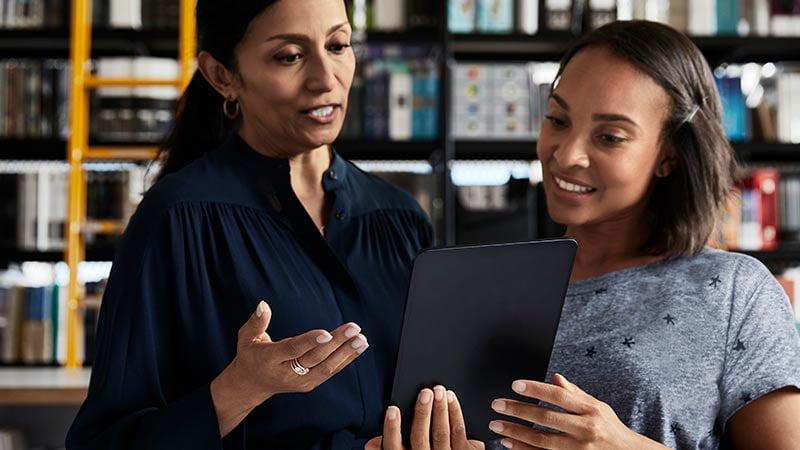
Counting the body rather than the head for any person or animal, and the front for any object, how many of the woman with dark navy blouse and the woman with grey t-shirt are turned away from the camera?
0

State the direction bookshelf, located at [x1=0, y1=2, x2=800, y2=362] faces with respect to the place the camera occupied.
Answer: facing the viewer

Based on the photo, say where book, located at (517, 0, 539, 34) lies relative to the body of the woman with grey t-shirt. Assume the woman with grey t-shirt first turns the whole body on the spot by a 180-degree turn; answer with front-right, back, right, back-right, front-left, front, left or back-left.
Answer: front-left

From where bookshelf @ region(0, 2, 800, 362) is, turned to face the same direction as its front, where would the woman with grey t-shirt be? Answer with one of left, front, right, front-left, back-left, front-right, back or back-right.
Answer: front

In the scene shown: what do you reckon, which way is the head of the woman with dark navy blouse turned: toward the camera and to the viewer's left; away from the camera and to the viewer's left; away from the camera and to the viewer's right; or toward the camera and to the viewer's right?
toward the camera and to the viewer's right

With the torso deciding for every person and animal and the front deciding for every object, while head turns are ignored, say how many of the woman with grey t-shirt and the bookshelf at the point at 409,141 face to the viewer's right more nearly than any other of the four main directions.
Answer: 0

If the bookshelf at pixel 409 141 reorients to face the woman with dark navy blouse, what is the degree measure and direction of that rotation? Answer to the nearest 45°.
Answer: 0° — it already faces them

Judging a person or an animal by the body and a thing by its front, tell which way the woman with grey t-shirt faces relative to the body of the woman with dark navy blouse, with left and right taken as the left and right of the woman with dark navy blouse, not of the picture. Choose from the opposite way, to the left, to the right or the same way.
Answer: to the right

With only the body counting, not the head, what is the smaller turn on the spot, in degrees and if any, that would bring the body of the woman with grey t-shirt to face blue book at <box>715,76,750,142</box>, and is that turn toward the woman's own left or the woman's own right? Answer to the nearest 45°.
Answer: approximately 135° to the woman's own right

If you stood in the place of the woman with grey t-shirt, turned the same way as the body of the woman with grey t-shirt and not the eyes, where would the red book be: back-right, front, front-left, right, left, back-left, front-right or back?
back-right

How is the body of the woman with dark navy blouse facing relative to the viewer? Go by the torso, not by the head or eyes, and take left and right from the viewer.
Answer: facing the viewer and to the right of the viewer

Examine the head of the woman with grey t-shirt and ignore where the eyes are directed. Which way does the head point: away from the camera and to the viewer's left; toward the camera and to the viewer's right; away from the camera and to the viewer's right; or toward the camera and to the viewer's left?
toward the camera and to the viewer's left

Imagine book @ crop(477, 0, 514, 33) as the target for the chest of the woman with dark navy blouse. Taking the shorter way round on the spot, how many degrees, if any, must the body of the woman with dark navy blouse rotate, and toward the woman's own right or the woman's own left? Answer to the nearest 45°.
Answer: approximately 135° to the woman's own left
